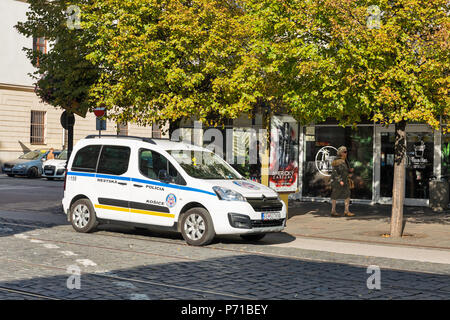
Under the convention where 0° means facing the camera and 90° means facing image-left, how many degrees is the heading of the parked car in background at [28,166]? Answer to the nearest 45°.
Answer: approximately 45°

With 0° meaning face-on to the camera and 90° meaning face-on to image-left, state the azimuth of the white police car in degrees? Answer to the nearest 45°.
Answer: approximately 315°

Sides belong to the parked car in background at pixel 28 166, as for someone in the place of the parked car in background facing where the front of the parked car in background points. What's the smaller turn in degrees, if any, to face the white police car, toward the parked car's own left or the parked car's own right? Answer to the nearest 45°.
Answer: approximately 45° to the parked car's own left

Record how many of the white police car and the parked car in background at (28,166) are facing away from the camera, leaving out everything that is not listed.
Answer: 0

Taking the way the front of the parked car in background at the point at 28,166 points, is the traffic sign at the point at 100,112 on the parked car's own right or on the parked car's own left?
on the parked car's own left

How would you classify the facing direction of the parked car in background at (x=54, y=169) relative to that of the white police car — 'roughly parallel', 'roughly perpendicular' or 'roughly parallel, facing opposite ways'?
roughly perpendicular

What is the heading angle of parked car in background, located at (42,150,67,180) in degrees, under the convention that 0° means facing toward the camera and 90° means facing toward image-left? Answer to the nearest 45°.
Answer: approximately 45°

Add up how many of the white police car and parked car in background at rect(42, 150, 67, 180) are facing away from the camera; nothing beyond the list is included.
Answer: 0

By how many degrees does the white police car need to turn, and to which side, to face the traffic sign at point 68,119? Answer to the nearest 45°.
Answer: approximately 180°

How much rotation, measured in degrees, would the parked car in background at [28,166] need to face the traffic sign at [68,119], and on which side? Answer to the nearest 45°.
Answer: approximately 45° to its left
